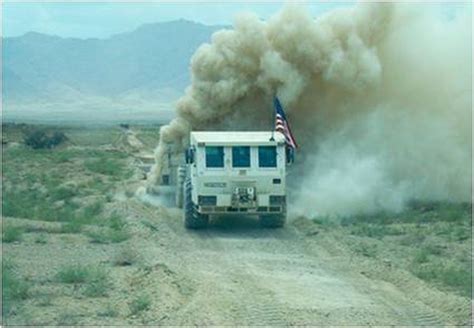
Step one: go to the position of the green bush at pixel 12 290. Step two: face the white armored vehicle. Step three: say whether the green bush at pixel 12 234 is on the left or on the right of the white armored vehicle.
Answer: left

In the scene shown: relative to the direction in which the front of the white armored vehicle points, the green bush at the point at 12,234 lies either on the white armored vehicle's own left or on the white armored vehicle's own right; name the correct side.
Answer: on the white armored vehicle's own right

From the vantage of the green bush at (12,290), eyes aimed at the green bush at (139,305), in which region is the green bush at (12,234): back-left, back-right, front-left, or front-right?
back-left

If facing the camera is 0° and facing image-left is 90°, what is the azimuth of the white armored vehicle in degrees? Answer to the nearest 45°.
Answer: approximately 0°
